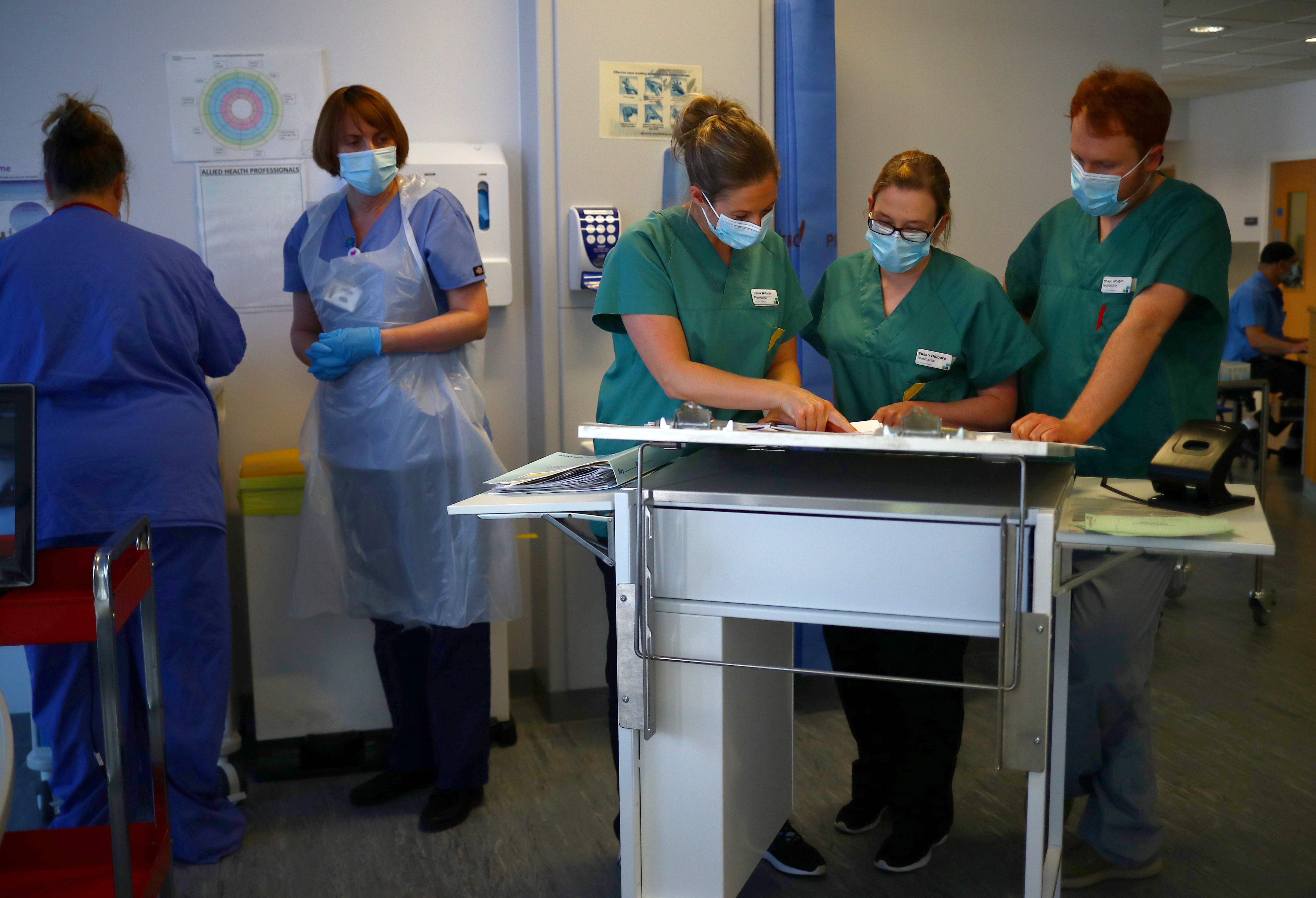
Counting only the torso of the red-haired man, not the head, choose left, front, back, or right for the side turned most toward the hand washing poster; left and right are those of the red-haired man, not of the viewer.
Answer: right

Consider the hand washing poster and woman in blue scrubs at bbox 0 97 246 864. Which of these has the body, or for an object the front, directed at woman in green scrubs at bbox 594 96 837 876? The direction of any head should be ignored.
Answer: the hand washing poster

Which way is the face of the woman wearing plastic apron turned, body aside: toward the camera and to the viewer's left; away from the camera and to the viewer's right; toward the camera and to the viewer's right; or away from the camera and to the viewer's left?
toward the camera and to the viewer's right

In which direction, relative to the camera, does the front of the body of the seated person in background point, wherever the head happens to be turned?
to the viewer's right

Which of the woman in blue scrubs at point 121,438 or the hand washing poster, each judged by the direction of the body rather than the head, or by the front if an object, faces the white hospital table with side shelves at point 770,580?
the hand washing poster

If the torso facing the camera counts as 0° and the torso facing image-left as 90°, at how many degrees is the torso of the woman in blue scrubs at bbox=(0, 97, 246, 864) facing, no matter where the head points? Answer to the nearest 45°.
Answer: approximately 180°

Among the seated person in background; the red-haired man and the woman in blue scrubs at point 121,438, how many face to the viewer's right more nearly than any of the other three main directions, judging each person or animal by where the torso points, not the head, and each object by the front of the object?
1

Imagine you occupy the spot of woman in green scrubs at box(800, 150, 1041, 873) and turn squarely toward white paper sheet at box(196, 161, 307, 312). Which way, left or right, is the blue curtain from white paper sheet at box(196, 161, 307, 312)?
right

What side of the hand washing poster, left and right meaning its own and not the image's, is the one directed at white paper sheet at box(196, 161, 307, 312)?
right

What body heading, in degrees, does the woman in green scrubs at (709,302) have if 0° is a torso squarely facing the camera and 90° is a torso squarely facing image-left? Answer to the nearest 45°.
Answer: approximately 315°

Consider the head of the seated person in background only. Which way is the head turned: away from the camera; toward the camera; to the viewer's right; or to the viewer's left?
to the viewer's right

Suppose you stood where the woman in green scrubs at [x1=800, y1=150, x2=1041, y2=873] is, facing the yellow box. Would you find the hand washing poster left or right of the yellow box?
right

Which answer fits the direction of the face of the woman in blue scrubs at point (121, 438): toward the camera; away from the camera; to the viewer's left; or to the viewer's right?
away from the camera
